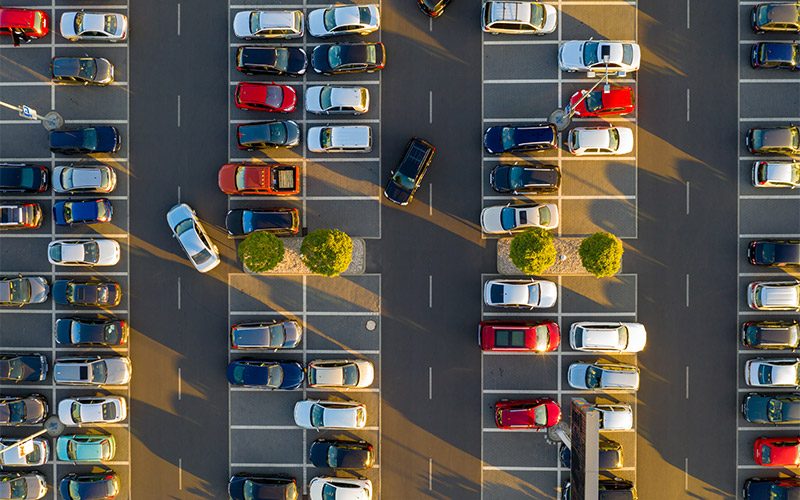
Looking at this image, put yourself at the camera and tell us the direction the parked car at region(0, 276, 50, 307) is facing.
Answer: facing to the right of the viewer

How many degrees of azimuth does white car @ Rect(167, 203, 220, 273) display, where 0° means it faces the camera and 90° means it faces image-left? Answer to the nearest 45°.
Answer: approximately 135°

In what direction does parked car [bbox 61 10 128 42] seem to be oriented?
to the viewer's left

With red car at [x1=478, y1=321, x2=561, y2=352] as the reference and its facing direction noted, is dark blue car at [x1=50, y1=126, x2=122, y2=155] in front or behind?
behind

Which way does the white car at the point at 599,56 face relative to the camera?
to the viewer's left

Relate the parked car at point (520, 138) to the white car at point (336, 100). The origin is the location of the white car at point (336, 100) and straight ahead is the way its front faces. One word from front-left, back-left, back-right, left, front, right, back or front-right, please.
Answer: back
